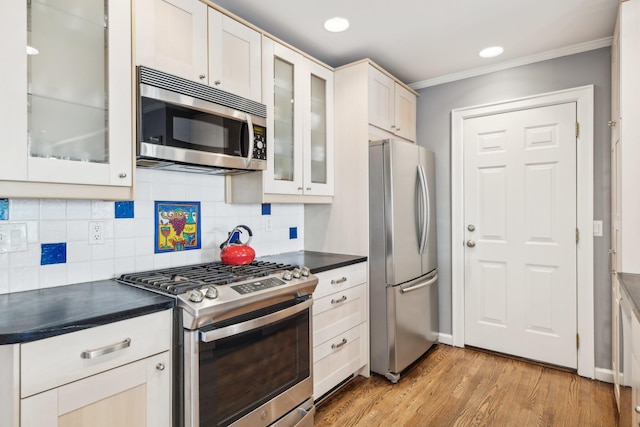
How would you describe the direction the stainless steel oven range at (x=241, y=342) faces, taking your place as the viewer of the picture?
facing the viewer and to the right of the viewer

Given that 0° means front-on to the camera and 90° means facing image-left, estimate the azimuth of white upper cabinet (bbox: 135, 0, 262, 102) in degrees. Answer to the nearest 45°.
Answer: approximately 315°

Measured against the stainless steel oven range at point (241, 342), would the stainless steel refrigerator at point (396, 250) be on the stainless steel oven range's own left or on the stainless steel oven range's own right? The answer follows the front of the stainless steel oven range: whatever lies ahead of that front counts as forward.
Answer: on the stainless steel oven range's own left

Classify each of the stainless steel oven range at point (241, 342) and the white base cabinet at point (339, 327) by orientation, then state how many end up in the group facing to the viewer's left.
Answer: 0

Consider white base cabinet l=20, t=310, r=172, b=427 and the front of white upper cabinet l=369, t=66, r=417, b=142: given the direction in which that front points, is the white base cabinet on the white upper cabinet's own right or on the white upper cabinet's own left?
on the white upper cabinet's own right

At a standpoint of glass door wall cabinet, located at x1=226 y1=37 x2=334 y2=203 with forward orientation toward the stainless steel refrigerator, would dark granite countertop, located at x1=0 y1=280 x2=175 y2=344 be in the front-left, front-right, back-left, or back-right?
back-right
